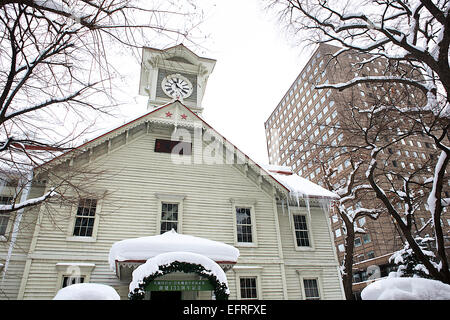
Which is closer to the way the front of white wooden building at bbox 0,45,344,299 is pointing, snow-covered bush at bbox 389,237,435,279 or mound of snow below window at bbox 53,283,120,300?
the mound of snow below window

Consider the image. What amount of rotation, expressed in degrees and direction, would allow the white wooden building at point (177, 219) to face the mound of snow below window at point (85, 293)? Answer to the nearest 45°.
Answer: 0° — it already faces it

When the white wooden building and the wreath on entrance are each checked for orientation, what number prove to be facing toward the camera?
2

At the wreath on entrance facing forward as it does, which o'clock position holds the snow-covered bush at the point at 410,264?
The snow-covered bush is roughly at 8 o'clock from the wreath on entrance.

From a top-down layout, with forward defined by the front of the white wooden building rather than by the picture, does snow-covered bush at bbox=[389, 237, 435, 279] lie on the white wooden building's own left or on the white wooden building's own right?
on the white wooden building's own left

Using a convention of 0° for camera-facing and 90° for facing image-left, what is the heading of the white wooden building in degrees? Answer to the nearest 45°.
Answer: approximately 0°

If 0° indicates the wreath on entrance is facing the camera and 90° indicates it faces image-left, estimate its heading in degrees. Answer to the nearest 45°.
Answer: approximately 0°
